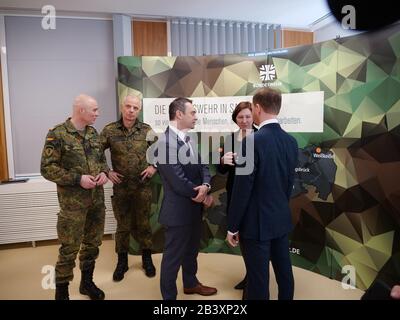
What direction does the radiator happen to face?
toward the camera

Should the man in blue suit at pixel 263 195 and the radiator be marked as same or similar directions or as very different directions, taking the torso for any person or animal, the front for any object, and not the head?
very different directions

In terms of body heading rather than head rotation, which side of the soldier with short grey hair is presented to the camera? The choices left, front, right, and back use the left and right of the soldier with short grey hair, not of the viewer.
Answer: front

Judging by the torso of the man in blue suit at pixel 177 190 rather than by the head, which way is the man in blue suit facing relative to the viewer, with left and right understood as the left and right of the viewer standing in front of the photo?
facing to the right of the viewer

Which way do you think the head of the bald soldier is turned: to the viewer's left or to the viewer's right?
to the viewer's right

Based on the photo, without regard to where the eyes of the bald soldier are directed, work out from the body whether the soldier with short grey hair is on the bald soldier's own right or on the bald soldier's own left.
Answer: on the bald soldier's own left

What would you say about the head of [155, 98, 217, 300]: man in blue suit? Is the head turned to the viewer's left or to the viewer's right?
to the viewer's right

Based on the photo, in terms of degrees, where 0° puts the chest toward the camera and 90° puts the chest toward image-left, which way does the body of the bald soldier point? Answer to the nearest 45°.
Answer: approximately 315°

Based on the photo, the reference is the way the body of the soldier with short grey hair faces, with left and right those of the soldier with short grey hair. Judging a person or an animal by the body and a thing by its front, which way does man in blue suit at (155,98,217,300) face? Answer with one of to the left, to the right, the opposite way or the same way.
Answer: to the left

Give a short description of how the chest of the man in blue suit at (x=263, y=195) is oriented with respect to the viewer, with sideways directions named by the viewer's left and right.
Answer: facing away from the viewer and to the left of the viewer

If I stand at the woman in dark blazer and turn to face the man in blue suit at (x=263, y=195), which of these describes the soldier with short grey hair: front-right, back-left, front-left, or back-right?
back-right

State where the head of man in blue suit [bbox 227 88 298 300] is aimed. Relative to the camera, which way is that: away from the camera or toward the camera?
away from the camera

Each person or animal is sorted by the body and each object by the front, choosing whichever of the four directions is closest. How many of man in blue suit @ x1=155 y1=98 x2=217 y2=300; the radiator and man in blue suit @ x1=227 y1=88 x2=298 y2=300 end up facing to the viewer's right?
1
